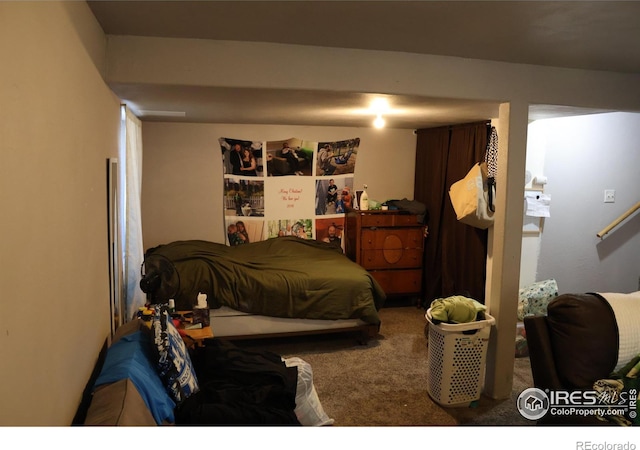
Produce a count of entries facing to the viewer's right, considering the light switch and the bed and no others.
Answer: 1

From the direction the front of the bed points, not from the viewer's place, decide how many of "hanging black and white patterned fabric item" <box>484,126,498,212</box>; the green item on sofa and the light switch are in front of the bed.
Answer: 3

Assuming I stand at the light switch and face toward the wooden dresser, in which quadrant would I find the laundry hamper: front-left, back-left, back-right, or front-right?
front-left

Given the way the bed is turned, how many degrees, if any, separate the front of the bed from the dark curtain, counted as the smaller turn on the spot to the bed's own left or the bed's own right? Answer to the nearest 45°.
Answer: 0° — it already faces it

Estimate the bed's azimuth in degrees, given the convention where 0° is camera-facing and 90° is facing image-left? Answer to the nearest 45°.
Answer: approximately 270°

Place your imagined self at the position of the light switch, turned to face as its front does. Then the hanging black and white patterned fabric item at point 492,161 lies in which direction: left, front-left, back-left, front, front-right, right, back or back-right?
front-right

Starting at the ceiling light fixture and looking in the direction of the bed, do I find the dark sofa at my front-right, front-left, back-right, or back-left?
back-left

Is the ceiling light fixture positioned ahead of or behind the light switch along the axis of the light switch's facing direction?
ahead

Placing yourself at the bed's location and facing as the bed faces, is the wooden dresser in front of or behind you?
in front

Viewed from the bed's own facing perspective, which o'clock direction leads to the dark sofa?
The dark sofa is roughly at 2 o'clock from the bed.

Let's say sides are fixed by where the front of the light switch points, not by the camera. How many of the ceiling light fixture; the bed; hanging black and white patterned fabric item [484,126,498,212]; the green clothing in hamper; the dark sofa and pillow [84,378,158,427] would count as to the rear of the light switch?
0

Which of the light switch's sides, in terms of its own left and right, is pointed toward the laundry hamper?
front

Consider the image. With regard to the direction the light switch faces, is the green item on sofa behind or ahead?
ahead

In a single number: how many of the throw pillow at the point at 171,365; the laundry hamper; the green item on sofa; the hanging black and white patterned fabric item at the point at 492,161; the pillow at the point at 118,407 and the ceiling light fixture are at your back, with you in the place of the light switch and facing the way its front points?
0

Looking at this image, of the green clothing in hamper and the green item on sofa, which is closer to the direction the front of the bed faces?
the green item on sofa

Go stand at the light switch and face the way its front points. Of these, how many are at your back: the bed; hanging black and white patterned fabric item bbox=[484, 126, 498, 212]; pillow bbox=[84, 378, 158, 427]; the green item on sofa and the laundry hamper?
0
